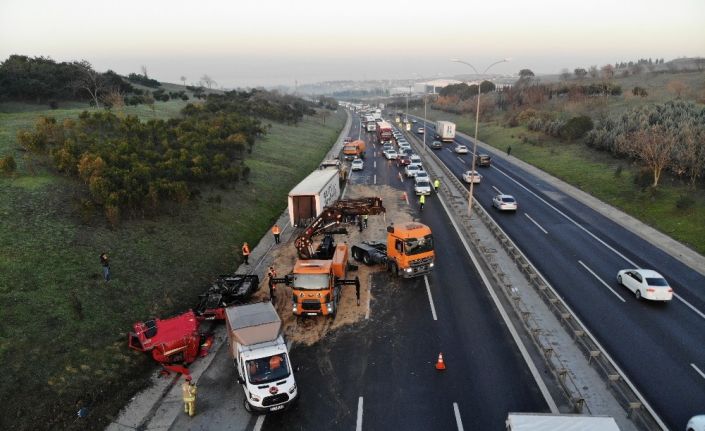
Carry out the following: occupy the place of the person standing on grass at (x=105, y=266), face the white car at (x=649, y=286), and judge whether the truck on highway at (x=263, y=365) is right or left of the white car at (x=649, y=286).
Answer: right

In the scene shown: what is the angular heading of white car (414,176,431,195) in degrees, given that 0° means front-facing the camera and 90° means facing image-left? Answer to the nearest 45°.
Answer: approximately 0°

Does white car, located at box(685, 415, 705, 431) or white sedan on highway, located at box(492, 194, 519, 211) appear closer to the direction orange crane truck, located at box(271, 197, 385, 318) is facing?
the white car

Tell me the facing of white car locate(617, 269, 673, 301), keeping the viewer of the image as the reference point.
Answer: facing away from the viewer and to the left of the viewer

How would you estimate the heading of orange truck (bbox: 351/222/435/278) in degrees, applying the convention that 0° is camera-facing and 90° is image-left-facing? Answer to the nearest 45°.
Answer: approximately 315°

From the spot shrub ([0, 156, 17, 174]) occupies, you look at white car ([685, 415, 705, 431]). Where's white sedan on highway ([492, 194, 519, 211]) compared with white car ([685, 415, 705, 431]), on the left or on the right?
left

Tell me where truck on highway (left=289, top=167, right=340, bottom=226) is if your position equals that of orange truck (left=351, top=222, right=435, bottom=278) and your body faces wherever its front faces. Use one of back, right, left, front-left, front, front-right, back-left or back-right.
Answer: back

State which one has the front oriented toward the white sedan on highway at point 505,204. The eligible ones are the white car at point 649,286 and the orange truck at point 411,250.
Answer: the white car

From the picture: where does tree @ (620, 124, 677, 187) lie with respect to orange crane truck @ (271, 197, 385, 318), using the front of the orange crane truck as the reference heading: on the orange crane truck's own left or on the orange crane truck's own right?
on the orange crane truck's own left

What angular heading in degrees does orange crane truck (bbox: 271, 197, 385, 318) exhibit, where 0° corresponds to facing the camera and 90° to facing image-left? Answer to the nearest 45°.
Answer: approximately 0°

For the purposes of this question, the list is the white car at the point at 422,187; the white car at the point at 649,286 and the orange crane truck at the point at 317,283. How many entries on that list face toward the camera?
2

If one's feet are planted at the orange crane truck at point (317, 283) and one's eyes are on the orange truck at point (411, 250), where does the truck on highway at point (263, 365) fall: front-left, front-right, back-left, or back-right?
back-right

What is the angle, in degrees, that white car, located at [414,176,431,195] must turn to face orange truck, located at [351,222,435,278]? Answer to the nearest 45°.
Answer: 0° — it already faces it

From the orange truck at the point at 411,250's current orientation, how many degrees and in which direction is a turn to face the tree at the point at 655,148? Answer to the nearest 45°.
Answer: approximately 90° to its left
